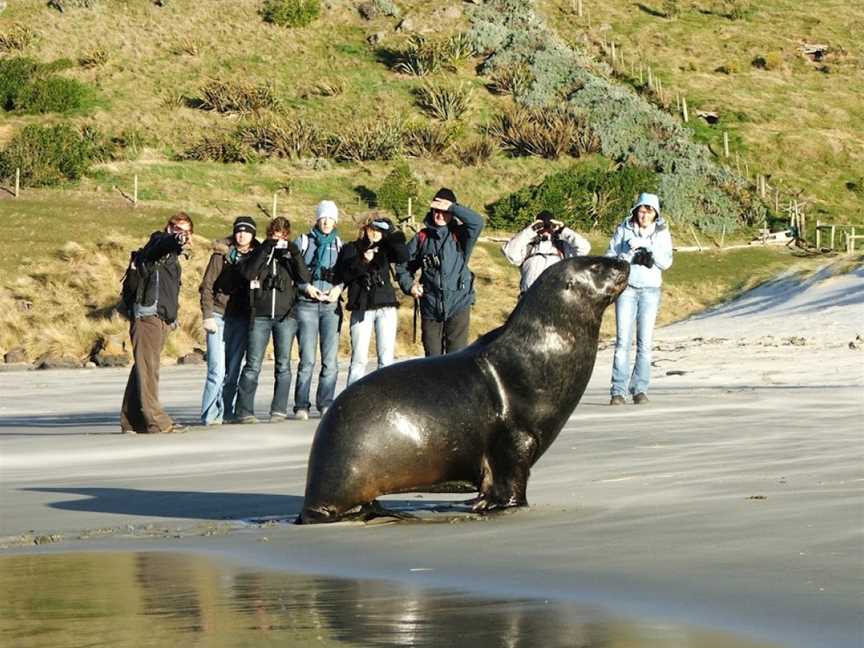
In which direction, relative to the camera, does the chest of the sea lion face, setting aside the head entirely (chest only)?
to the viewer's right

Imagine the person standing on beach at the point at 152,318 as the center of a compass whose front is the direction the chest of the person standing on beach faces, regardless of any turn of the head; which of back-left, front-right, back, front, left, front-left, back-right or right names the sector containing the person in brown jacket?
left

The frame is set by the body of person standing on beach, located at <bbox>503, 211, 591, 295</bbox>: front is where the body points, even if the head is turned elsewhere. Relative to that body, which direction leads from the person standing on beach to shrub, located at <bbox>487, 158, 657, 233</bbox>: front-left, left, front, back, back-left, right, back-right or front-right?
back

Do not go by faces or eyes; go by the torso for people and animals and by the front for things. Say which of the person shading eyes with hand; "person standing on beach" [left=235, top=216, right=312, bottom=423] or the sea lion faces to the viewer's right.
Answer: the sea lion

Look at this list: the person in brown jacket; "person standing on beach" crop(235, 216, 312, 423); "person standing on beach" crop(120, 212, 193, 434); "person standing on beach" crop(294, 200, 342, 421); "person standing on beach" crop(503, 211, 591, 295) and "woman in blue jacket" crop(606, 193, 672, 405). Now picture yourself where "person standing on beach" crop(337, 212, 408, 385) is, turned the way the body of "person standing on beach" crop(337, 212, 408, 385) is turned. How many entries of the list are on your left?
2

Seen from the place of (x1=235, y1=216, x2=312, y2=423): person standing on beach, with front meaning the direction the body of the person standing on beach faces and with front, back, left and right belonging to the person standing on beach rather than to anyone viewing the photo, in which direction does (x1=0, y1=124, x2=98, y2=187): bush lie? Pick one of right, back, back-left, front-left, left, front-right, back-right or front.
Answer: back

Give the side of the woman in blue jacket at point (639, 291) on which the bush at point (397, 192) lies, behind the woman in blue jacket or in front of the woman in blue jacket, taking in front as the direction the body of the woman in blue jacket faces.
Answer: behind

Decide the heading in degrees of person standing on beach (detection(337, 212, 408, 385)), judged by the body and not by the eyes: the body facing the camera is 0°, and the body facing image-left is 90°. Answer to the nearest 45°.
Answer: approximately 0°
